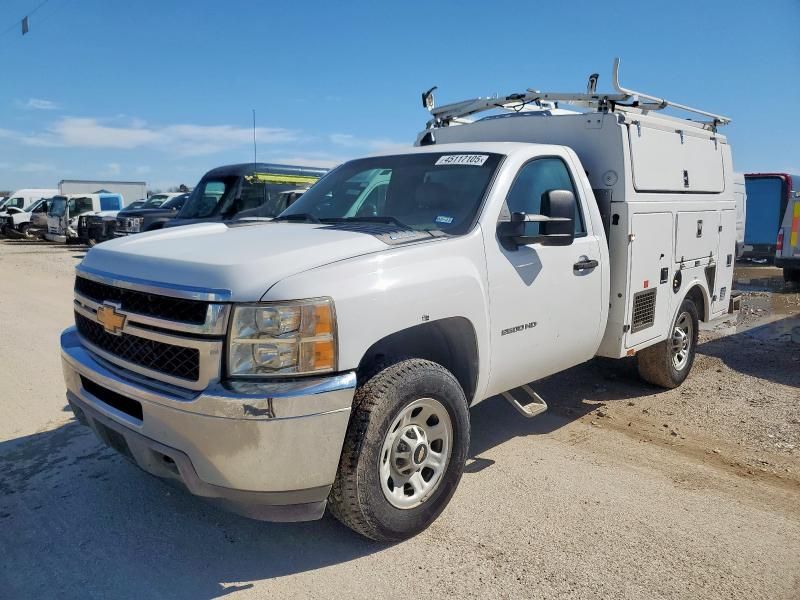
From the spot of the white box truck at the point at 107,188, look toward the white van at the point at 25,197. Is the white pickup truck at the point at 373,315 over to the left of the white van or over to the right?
left

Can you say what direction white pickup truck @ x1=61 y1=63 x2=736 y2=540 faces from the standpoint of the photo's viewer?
facing the viewer and to the left of the viewer

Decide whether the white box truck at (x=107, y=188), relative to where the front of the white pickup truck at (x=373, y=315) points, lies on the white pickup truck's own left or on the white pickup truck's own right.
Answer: on the white pickup truck's own right

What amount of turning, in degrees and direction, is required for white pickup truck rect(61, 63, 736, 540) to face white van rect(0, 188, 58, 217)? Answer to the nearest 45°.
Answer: approximately 90° to its right
